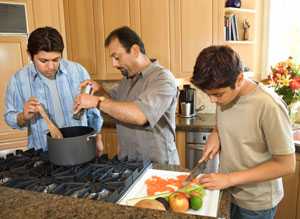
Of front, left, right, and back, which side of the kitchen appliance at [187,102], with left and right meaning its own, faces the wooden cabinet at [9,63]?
right

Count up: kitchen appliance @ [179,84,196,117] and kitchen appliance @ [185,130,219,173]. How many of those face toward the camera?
2

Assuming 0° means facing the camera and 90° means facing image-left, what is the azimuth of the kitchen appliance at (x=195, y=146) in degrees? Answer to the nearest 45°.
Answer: approximately 0°

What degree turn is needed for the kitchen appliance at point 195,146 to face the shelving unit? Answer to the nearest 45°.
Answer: approximately 135° to its left

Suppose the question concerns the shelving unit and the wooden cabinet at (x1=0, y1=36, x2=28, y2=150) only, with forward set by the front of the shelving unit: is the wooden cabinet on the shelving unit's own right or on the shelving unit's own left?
on the shelving unit's own right

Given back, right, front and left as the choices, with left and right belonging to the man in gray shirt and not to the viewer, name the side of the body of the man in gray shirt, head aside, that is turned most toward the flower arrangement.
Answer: back

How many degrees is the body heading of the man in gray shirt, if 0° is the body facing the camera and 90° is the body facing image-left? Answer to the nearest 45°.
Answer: approximately 45°

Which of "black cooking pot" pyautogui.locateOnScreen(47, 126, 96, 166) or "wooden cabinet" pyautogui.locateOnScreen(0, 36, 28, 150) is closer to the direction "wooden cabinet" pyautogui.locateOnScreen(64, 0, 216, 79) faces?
the black cooking pot

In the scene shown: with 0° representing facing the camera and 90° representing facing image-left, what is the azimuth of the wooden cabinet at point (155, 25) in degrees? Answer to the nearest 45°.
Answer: approximately 0°
